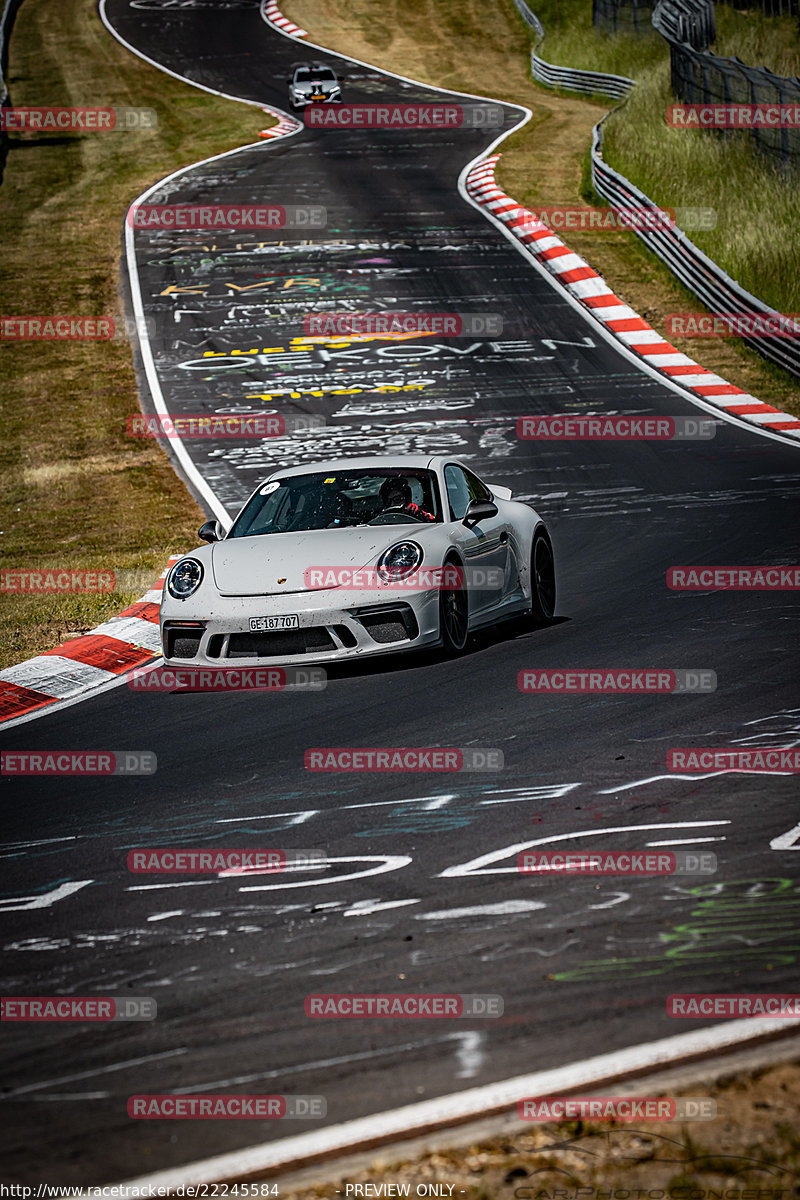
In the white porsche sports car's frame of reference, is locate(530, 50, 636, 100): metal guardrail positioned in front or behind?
behind

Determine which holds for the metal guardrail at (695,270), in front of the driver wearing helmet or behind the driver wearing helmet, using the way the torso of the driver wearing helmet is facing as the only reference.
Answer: behind

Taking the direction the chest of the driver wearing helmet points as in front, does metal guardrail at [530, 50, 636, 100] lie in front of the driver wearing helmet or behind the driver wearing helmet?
behind

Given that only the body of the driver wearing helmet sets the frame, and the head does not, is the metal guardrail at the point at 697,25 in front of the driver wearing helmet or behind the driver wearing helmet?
behind

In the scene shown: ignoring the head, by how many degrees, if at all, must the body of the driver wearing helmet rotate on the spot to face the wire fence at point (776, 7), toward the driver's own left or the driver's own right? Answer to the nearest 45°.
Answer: approximately 135° to the driver's own right

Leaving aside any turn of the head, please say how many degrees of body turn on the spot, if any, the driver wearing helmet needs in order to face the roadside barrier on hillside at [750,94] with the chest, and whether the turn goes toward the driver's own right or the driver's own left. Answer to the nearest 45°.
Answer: approximately 135° to the driver's own right

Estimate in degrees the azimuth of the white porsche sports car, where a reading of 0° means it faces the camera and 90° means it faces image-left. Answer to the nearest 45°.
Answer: approximately 45°

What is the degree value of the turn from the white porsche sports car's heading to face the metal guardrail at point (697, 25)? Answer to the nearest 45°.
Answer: approximately 135° to its right

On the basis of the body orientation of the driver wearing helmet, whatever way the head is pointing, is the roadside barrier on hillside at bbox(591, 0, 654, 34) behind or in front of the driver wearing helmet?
behind

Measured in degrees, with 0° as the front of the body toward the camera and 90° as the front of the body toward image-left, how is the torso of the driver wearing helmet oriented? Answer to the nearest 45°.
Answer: approximately 45°

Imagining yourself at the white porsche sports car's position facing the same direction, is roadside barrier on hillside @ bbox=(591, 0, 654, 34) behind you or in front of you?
behind

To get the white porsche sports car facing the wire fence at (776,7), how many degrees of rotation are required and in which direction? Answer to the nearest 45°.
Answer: approximately 135° to its right
